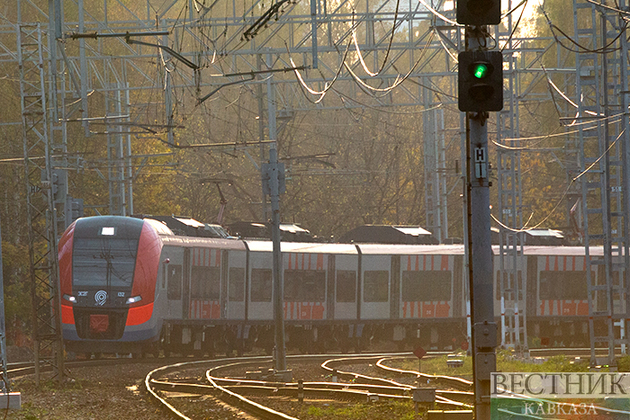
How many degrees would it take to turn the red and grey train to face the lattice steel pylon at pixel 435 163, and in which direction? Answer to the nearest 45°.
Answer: approximately 180°

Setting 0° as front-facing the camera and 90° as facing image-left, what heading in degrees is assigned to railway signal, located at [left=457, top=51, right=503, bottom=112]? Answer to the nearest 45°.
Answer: approximately 0°

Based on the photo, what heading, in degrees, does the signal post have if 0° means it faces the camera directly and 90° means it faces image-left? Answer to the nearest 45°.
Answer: approximately 0°

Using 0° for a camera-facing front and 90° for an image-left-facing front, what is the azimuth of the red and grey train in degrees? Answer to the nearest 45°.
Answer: approximately 45°

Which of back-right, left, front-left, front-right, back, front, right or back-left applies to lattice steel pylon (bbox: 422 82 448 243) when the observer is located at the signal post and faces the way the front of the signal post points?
back

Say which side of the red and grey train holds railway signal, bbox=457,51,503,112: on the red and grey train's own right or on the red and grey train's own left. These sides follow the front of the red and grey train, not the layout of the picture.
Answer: on the red and grey train's own left

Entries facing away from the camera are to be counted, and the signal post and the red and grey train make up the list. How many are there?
0

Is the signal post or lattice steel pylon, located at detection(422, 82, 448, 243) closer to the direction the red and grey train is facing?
the signal post

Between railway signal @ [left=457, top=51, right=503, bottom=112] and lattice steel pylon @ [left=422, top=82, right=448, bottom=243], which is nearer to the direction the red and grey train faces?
the railway signal

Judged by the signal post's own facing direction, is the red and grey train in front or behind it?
behind

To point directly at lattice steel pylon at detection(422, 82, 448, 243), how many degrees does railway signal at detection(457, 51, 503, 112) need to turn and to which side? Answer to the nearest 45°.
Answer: approximately 180°
